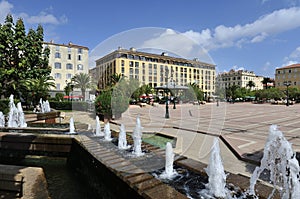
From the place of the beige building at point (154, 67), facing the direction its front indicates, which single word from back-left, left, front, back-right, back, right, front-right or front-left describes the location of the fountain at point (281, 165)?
front

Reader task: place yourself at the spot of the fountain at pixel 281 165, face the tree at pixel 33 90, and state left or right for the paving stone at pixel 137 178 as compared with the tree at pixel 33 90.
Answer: left

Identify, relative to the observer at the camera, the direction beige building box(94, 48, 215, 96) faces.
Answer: facing the viewer and to the right of the viewer

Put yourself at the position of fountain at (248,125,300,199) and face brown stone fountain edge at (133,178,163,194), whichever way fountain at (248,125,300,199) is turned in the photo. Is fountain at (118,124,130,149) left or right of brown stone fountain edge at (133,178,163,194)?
right
